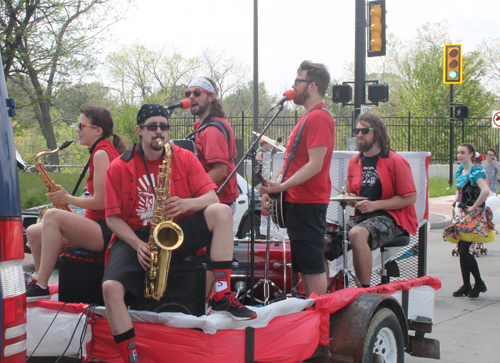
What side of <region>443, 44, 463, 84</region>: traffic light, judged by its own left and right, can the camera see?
front

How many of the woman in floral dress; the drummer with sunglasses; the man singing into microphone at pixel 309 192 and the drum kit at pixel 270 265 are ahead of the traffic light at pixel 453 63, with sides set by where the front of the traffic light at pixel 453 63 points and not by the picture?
4

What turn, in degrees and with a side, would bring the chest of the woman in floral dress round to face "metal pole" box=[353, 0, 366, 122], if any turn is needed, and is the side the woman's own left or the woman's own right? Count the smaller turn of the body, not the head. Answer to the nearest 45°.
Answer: approximately 90° to the woman's own right

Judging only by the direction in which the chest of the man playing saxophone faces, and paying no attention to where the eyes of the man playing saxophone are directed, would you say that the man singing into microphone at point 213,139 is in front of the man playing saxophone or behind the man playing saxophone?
behind

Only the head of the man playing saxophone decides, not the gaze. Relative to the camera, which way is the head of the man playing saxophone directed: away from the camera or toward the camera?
toward the camera

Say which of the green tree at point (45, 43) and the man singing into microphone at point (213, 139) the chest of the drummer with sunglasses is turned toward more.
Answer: the man singing into microphone

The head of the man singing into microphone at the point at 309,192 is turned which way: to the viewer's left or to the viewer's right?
to the viewer's left

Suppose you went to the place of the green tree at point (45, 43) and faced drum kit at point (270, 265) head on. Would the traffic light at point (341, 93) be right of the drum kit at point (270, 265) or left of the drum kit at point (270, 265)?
left

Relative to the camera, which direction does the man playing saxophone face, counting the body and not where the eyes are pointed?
toward the camera

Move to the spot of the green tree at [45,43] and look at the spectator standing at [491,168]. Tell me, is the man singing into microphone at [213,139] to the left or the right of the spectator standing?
right

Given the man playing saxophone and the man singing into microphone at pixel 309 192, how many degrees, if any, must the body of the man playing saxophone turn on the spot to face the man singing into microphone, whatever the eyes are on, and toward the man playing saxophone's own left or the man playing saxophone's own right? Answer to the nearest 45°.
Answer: approximately 135° to the man playing saxophone's own left

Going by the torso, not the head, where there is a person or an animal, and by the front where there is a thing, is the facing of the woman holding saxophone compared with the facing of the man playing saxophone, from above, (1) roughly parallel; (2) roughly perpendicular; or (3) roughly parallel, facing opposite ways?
roughly perpendicular
